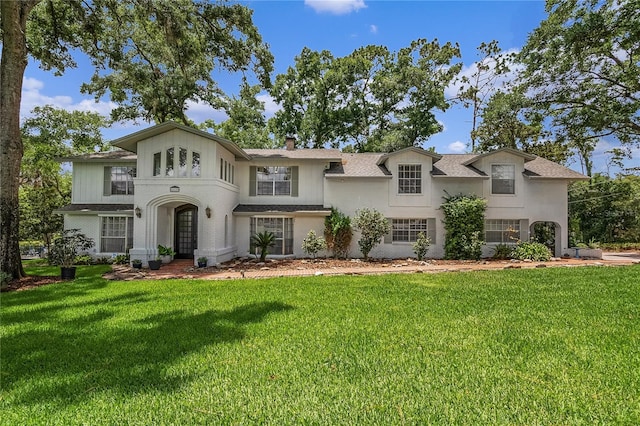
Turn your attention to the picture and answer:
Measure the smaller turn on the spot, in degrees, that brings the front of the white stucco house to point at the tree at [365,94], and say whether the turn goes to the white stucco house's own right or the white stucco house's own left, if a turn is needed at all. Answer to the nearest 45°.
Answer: approximately 180°

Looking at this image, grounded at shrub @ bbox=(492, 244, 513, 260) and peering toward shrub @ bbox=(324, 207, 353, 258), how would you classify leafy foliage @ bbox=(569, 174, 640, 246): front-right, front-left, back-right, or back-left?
back-right

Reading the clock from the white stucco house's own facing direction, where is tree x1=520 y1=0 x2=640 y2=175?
The tree is roughly at 9 o'clock from the white stucco house.

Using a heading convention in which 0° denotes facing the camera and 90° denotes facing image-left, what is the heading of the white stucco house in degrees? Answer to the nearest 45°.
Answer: approximately 0°

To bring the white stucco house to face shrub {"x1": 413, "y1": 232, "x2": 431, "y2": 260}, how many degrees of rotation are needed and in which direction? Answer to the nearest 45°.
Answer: approximately 90° to its left

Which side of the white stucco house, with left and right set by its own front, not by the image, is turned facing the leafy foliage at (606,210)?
left

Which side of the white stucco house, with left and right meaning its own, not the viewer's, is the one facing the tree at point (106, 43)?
right

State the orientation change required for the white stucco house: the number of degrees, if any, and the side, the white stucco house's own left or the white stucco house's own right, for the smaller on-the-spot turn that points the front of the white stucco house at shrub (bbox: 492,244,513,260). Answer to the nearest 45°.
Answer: approximately 90° to the white stucco house's own left

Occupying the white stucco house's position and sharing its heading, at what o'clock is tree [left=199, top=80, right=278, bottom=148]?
The tree is roughly at 5 o'clock from the white stucco house.
